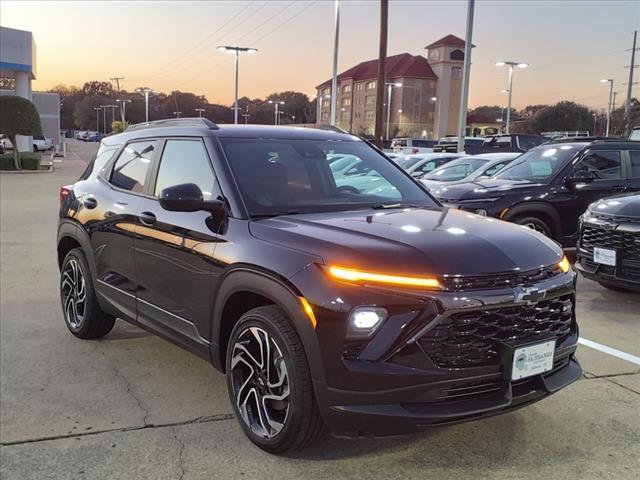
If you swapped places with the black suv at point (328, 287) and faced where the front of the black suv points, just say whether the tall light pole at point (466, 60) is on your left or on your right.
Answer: on your left

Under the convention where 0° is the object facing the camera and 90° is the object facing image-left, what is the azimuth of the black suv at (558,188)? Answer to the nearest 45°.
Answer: approximately 45°

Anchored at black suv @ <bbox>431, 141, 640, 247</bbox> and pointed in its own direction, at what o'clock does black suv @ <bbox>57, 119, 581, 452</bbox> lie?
black suv @ <bbox>57, 119, 581, 452</bbox> is roughly at 11 o'clock from black suv @ <bbox>431, 141, 640, 247</bbox>.

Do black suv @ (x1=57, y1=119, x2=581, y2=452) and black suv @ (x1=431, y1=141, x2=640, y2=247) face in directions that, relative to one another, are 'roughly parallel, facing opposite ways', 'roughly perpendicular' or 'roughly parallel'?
roughly perpendicular

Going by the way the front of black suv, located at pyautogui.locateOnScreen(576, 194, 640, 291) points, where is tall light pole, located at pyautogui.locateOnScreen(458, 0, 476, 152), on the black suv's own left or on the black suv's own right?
on the black suv's own right

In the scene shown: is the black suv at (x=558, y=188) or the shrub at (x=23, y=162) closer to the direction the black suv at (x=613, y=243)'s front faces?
the shrub

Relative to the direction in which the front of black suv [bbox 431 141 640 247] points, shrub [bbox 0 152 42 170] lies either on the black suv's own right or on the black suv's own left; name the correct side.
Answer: on the black suv's own right

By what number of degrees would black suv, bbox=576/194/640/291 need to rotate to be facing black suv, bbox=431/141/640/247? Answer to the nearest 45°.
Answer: approximately 135° to its right

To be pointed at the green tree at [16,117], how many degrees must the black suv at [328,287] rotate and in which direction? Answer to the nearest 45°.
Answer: approximately 180°

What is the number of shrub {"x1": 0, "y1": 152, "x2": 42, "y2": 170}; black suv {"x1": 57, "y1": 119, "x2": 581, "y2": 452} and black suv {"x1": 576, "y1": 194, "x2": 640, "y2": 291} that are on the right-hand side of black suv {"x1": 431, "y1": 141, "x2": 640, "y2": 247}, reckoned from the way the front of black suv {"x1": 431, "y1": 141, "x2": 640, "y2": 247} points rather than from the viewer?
1
